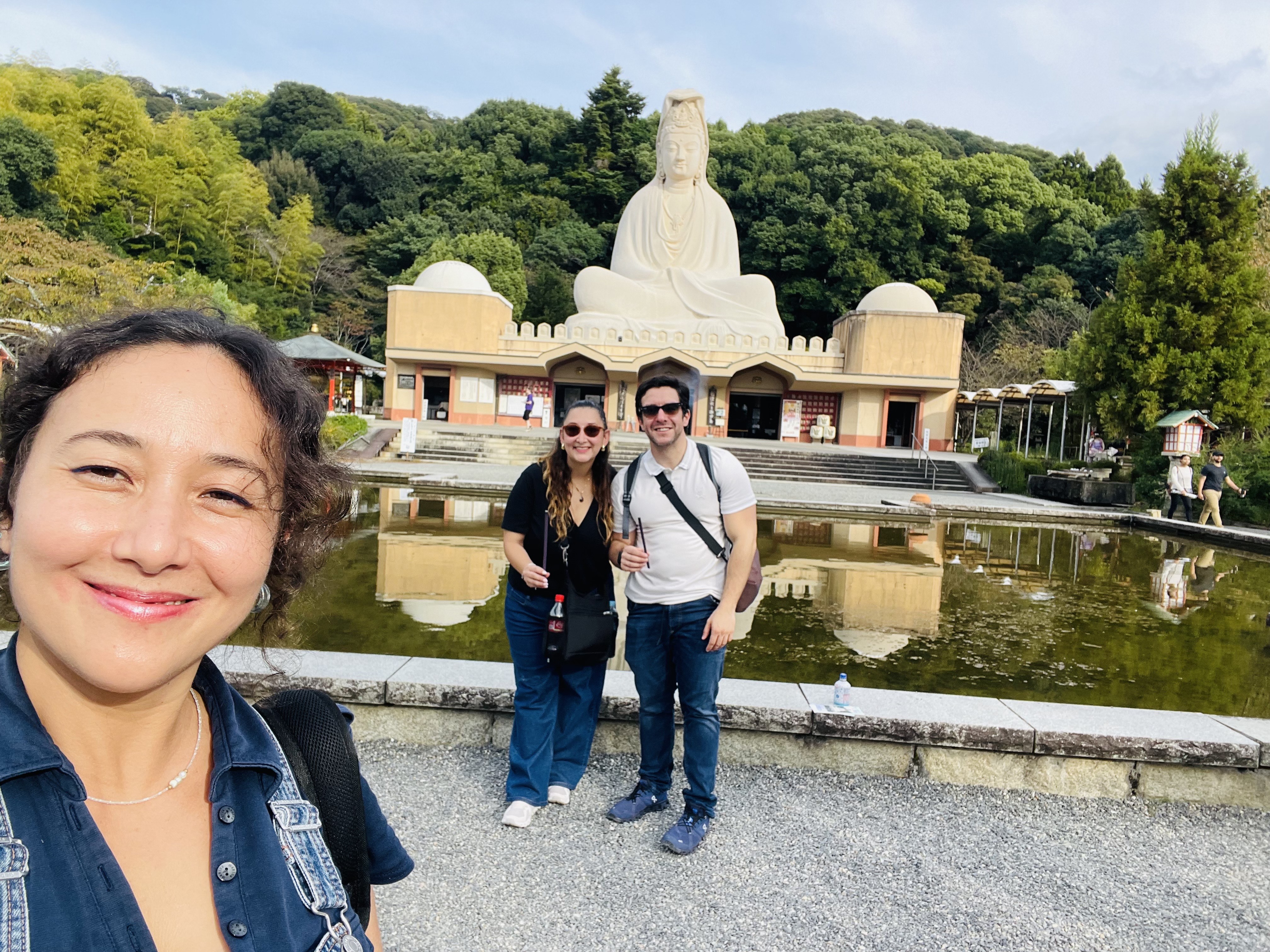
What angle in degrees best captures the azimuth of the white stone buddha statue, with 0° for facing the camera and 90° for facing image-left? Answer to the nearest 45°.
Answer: approximately 0°

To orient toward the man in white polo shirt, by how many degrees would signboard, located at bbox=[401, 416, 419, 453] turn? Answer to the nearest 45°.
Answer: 0° — it already faces them

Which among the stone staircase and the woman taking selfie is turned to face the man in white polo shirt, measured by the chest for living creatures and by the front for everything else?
the stone staircase

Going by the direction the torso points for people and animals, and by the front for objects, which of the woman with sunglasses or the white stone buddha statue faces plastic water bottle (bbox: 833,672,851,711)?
the white stone buddha statue

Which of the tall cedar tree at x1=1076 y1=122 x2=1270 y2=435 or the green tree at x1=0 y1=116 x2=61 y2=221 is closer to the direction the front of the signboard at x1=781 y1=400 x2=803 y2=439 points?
the tall cedar tree

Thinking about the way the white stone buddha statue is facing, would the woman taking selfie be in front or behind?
in front

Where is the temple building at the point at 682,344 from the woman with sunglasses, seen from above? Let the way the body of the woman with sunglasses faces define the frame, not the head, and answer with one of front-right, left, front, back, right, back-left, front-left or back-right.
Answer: back

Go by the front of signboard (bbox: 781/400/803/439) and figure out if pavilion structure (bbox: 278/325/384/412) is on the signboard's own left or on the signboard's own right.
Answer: on the signboard's own right

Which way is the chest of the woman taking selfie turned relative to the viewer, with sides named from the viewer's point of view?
facing the viewer

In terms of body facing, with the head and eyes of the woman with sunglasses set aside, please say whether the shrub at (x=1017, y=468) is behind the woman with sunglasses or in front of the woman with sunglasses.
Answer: behind

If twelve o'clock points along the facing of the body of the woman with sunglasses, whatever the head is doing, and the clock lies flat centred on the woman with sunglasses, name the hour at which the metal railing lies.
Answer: The metal railing is roughly at 7 o'clock from the woman with sunglasses.

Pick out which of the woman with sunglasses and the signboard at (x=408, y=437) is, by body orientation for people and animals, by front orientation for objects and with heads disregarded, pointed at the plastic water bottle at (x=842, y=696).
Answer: the signboard

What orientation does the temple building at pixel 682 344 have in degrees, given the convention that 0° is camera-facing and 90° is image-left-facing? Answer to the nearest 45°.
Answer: approximately 0°
